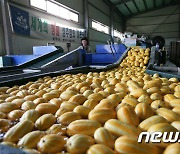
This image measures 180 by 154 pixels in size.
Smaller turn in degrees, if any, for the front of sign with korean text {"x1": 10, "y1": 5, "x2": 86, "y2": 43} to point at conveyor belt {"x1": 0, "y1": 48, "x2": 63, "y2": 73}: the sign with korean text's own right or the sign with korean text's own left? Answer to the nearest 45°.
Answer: approximately 45° to the sign with korean text's own right

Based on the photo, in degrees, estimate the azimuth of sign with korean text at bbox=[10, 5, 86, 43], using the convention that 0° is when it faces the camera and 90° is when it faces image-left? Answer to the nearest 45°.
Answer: approximately 315°
